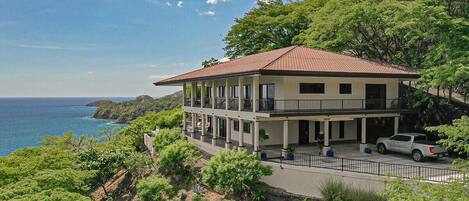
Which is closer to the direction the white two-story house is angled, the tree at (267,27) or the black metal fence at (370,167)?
the black metal fence

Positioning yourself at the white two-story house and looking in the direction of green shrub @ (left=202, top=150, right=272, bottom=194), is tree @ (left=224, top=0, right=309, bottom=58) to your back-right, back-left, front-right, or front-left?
back-right

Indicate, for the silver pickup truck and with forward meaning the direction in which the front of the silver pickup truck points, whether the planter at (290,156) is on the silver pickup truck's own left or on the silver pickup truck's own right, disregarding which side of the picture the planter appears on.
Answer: on the silver pickup truck's own left

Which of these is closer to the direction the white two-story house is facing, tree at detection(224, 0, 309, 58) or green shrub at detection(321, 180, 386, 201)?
the green shrub

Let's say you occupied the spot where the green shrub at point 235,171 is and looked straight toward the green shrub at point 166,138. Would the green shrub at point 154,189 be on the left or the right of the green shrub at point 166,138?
left

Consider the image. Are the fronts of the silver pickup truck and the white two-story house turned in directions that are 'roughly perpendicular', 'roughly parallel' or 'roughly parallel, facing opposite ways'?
roughly perpendicular
